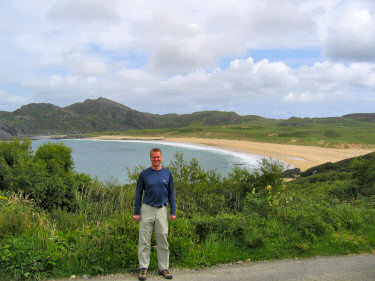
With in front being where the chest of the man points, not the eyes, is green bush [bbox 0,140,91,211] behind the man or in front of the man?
behind

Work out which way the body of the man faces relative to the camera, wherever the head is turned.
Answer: toward the camera
